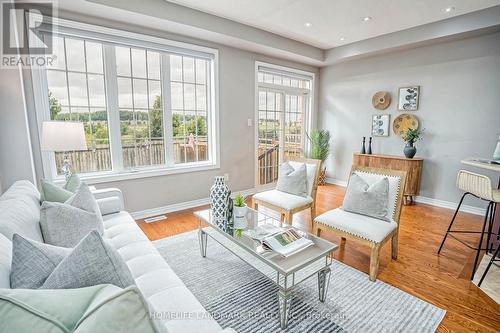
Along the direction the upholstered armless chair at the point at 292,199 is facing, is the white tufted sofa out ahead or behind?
ahead

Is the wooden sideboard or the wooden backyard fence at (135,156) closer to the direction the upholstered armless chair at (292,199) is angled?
the wooden backyard fence

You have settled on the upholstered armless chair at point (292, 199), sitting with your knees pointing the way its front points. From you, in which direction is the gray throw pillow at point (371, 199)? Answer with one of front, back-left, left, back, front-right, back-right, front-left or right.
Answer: left

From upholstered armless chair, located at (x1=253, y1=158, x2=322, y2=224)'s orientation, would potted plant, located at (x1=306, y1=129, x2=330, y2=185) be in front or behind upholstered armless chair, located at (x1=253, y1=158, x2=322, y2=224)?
behind

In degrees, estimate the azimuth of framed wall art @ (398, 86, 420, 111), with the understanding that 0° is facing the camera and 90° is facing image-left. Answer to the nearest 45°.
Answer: approximately 45°

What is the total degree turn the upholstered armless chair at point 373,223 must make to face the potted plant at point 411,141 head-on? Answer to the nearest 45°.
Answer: approximately 135° to its right

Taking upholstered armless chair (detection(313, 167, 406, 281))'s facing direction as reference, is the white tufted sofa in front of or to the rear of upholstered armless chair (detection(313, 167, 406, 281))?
in front

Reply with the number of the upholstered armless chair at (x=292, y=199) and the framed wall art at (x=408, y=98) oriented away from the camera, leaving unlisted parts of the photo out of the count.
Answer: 0

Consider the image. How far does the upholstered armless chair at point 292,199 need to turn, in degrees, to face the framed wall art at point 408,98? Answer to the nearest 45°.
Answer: approximately 180°

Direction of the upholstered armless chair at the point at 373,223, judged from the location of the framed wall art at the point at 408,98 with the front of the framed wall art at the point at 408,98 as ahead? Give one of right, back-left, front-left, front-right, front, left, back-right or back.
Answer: front-left

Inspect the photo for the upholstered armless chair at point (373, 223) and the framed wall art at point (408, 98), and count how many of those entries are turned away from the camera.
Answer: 0

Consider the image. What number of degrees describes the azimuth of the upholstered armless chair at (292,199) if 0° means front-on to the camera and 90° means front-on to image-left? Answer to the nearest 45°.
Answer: approximately 45°

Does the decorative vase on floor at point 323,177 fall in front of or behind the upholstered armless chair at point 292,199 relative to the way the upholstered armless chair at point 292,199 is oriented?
behind

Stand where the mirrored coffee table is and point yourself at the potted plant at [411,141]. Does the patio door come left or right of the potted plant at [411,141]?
left

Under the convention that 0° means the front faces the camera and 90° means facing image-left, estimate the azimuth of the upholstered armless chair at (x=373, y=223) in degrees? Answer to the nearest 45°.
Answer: approximately 45°

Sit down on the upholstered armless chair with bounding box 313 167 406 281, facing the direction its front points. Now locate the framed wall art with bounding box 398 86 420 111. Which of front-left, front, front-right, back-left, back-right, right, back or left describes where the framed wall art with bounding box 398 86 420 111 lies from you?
back-right

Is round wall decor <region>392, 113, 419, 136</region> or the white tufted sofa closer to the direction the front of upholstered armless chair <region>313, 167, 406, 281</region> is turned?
the white tufted sofa
